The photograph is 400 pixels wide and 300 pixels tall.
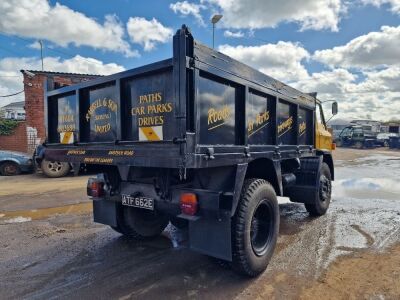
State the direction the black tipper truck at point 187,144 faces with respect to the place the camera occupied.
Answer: facing away from the viewer and to the right of the viewer

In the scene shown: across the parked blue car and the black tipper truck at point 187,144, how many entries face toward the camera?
0

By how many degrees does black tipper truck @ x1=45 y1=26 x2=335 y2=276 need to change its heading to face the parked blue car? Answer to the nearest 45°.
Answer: approximately 90° to its left

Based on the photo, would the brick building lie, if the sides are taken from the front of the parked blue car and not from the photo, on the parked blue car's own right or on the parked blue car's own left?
on the parked blue car's own left

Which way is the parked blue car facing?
to the viewer's right
